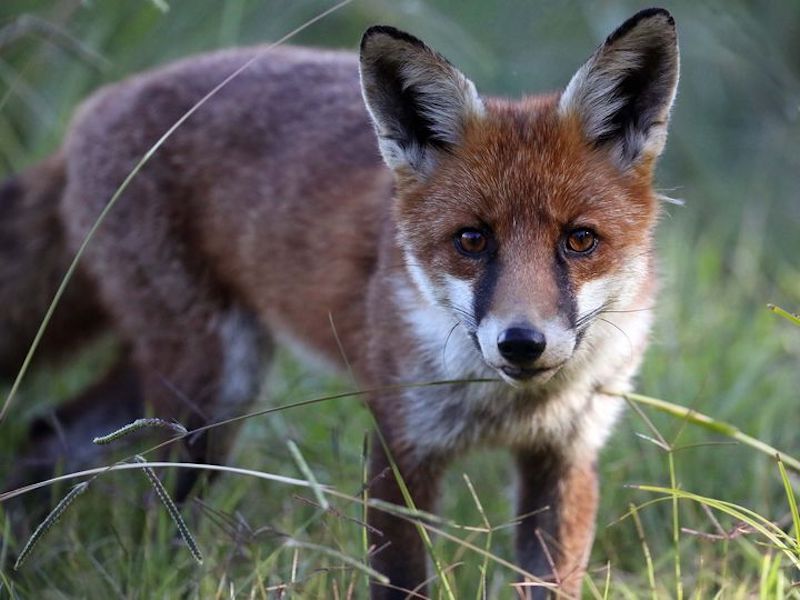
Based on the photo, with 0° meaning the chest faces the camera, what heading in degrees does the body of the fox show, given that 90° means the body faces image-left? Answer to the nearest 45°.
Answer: approximately 315°

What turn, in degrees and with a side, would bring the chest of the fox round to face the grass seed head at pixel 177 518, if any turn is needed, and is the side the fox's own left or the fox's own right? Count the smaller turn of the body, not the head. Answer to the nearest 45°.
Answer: approximately 90° to the fox's own right

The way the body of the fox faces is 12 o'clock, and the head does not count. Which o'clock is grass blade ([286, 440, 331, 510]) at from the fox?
The grass blade is roughly at 2 o'clock from the fox.
